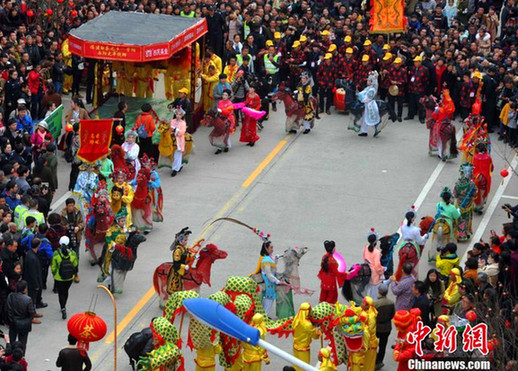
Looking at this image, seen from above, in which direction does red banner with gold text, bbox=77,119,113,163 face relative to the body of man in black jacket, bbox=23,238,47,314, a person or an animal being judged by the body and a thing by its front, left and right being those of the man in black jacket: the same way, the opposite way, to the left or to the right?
to the right

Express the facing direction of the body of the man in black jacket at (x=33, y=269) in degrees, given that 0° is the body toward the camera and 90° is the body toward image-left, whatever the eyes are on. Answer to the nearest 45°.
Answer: approximately 270°

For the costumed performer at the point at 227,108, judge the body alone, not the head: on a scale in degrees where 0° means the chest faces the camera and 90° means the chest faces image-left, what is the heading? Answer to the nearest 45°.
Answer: approximately 45°

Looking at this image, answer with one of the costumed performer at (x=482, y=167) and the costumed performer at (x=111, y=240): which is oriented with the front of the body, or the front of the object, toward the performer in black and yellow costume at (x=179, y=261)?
the costumed performer at (x=111, y=240)

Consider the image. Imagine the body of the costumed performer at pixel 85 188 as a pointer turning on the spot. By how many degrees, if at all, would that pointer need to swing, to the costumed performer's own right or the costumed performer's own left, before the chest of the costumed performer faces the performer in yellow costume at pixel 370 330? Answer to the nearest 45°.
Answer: approximately 45° to the costumed performer's own left

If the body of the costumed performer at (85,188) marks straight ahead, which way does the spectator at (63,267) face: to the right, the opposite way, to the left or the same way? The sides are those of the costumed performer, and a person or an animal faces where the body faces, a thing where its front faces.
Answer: the opposite way

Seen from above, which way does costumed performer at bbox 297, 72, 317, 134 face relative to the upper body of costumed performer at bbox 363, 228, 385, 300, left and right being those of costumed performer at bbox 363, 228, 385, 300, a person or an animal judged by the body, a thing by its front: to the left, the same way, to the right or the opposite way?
the opposite way

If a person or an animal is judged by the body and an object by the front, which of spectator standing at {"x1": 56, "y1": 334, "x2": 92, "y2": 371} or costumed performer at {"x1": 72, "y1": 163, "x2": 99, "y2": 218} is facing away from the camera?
the spectator standing

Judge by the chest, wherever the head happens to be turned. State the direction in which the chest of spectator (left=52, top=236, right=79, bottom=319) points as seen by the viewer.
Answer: away from the camera
